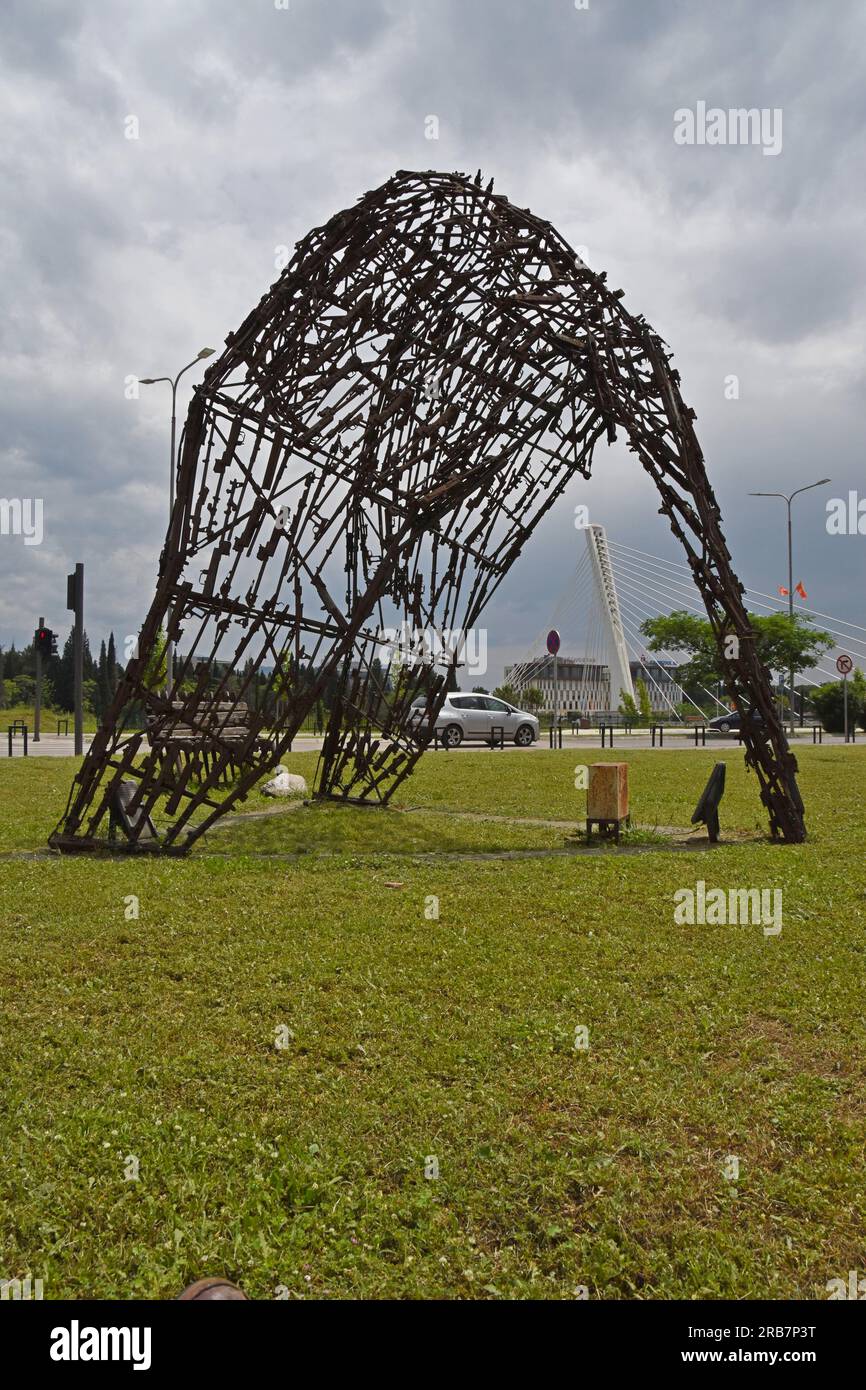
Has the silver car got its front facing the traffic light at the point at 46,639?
no

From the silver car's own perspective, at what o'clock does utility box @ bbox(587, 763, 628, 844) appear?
The utility box is roughly at 3 o'clock from the silver car.

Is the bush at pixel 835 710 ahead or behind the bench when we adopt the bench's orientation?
behind

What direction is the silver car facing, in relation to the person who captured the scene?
facing to the right of the viewer

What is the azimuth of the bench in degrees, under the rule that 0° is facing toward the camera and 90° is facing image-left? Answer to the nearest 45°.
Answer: approximately 0°

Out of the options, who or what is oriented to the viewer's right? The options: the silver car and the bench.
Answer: the silver car

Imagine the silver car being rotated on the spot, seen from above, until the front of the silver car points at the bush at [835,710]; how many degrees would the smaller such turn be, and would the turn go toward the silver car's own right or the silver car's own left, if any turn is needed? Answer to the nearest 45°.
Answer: approximately 45° to the silver car's own left

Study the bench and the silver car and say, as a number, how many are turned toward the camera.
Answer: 1

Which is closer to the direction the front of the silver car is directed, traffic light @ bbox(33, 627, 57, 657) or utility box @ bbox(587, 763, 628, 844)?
the utility box

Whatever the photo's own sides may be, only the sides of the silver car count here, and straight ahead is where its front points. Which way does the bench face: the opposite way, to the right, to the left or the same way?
to the right

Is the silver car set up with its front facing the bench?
no

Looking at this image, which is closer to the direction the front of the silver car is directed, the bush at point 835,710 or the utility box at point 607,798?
the bush
